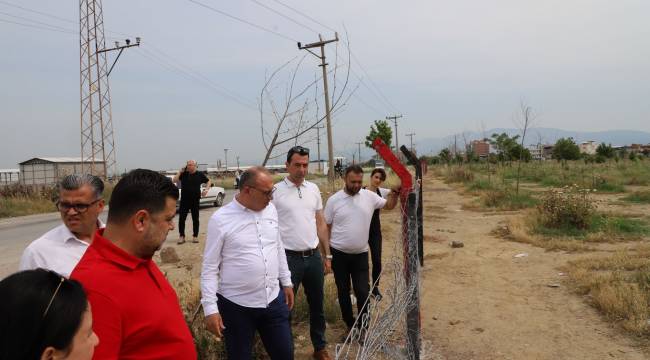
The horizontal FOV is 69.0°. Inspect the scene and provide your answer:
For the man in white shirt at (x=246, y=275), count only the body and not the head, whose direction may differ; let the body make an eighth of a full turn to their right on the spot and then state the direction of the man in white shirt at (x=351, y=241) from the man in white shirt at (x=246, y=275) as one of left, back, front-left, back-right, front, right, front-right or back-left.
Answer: back-left

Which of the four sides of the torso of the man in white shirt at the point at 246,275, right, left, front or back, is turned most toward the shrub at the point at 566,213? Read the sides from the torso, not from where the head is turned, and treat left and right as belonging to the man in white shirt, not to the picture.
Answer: left

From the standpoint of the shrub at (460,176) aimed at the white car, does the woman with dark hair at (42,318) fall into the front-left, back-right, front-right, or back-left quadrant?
front-left

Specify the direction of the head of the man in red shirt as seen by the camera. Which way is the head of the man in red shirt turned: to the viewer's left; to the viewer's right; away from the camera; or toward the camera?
to the viewer's right

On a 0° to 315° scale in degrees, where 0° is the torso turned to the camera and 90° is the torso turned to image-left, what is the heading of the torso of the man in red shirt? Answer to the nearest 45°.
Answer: approximately 270°

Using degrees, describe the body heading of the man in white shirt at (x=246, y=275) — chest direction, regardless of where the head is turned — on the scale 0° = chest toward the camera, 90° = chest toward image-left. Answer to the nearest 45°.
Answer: approximately 315°

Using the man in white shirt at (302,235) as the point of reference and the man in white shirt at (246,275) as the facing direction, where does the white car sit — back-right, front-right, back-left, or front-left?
back-right

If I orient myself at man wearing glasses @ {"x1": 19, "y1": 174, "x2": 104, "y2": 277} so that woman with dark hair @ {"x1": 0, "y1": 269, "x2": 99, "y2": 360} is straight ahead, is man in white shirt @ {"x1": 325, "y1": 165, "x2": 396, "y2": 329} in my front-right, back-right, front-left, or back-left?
back-left

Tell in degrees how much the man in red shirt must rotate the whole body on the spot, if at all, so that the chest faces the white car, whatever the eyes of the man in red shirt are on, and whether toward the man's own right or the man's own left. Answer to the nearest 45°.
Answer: approximately 90° to the man's own left

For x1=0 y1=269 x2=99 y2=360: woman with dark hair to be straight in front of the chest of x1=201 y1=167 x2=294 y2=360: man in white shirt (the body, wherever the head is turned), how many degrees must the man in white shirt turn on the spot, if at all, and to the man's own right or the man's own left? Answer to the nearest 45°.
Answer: approximately 45° to the man's own right

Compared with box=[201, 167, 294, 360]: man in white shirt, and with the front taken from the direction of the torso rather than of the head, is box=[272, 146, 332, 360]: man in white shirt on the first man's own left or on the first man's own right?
on the first man's own left
